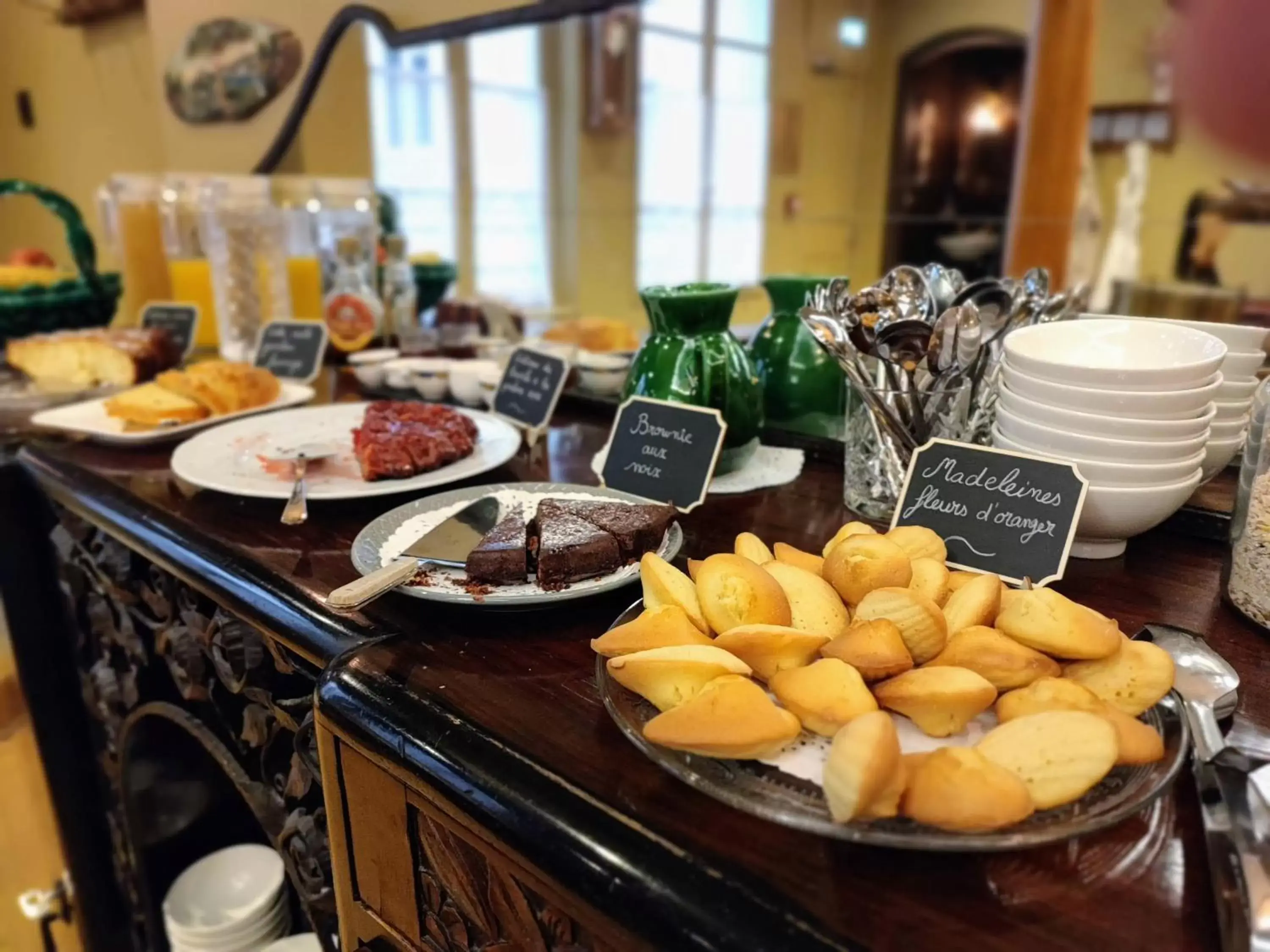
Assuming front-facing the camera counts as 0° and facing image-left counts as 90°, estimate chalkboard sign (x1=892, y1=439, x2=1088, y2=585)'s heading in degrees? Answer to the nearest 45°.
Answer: approximately 0°

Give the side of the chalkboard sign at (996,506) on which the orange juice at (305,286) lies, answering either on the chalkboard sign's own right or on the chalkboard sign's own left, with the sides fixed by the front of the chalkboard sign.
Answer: on the chalkboard sign's own right

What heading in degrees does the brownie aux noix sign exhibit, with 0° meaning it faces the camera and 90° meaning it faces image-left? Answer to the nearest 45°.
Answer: approximately 0°

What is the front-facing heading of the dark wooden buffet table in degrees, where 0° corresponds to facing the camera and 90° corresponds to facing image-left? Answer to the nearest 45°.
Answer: approximately 45°

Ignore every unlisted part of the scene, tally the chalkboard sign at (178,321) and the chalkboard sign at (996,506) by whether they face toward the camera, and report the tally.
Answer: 2

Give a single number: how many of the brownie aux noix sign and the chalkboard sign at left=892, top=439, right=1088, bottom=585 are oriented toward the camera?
2

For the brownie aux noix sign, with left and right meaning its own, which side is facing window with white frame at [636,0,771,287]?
back
